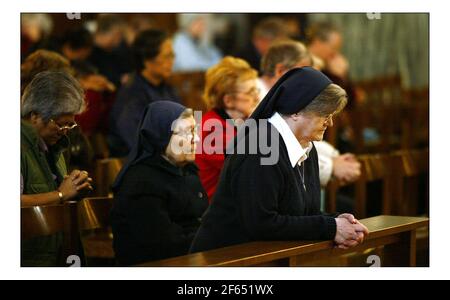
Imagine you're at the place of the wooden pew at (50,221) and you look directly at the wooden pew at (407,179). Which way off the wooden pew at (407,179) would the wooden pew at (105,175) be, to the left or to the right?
left

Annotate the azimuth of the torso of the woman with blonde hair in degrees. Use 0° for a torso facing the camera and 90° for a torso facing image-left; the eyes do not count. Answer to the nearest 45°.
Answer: approximately 270°

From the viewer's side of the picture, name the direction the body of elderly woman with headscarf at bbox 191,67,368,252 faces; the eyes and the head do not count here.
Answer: to the viewer's right

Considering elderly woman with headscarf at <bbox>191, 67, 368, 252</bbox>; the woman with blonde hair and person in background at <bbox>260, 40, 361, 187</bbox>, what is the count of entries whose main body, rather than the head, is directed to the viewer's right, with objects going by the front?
3

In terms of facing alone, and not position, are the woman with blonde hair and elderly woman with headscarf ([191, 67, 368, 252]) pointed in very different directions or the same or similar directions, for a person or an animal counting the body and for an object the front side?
same or similar directions

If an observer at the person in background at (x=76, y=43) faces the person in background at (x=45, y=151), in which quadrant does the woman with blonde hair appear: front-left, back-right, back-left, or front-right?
front-left

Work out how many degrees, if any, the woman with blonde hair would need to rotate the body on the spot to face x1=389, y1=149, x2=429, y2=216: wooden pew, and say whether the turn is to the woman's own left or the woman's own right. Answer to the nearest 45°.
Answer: approximately 45° to the woman's own left

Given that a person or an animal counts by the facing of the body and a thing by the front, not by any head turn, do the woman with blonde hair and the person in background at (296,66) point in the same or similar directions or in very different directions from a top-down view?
same or similar directions

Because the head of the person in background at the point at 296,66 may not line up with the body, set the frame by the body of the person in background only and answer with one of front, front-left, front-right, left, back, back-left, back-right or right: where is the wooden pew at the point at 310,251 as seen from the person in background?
right

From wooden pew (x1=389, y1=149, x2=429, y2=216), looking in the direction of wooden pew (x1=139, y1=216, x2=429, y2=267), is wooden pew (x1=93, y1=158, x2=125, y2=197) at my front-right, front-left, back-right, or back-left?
front-right

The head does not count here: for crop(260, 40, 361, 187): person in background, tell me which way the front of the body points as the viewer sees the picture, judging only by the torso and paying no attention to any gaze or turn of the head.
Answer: to the viewer's right

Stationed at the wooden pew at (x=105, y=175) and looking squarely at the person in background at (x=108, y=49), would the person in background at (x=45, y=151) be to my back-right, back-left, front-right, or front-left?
back-left
